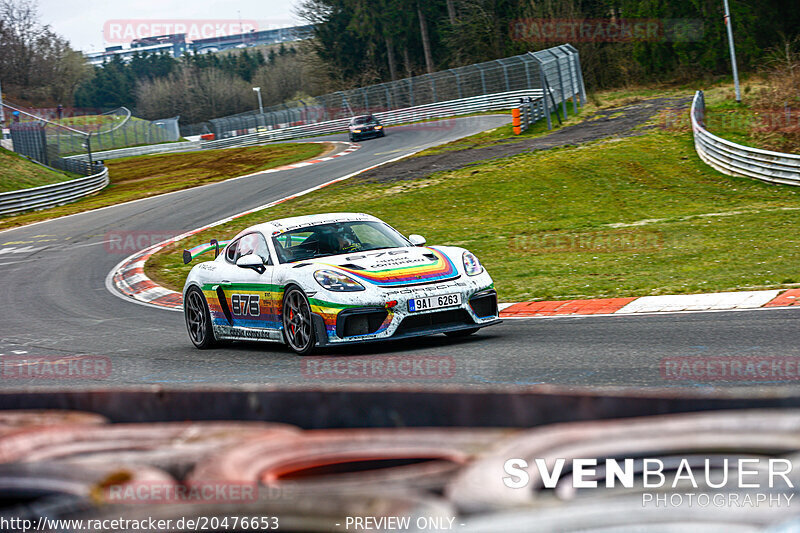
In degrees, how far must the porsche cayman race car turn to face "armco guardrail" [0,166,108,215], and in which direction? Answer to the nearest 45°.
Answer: approximately 135° to its left

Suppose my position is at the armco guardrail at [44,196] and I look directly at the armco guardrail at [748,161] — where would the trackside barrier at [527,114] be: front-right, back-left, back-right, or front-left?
front-left

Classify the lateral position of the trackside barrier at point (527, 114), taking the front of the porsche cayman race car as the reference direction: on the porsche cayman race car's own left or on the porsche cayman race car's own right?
on the porsche cayman race car's own left

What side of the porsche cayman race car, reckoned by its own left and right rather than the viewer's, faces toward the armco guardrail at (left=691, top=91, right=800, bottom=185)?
left

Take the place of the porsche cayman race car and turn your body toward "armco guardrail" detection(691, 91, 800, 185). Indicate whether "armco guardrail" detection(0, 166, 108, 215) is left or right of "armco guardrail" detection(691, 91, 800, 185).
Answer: left

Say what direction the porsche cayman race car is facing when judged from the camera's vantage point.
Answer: facing the viewer and to the right of the viewer
